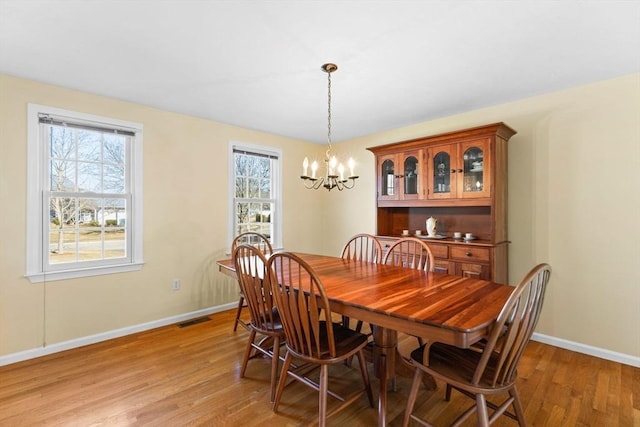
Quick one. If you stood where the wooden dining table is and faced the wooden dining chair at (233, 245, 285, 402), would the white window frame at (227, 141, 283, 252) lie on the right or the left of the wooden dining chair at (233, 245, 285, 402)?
right

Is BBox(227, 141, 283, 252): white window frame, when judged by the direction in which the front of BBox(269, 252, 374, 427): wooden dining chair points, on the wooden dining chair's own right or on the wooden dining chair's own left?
on the wooden dining chair's own left

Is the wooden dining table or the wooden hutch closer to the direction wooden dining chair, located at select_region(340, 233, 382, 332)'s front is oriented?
the wooden dining table

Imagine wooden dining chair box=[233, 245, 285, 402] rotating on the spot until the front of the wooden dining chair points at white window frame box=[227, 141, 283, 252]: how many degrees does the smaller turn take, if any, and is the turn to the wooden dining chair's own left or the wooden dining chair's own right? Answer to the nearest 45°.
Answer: approximately 45° to the wooden dining chair's own left

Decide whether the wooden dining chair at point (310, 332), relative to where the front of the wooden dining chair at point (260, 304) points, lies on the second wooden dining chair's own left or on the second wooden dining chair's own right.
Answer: on the second wooden dining chair's own right

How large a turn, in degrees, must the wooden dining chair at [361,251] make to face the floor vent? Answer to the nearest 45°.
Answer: approximately 45° to its right

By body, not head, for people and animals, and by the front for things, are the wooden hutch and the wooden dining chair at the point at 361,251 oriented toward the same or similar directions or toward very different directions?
same or similar directions

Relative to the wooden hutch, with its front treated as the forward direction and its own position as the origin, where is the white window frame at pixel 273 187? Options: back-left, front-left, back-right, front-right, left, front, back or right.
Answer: front-right

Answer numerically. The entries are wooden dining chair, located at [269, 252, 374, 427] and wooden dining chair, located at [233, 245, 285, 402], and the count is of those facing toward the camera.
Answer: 0

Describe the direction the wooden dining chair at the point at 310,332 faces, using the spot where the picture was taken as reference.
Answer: facing away from the viewer and to the right of the viewer

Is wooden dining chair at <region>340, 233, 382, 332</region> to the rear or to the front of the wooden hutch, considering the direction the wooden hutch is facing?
to the front

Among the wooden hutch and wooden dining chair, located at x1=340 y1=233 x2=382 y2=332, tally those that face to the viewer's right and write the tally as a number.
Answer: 0

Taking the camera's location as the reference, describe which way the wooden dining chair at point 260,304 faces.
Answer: facing away from the viewer and to the right of the viewer

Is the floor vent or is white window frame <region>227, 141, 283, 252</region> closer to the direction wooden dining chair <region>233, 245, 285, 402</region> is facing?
the white window frame

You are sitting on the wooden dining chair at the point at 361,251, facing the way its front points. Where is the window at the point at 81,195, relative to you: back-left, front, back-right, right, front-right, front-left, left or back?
front-right

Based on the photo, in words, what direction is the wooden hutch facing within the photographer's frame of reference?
facing the viewer and to the left of the viewer
